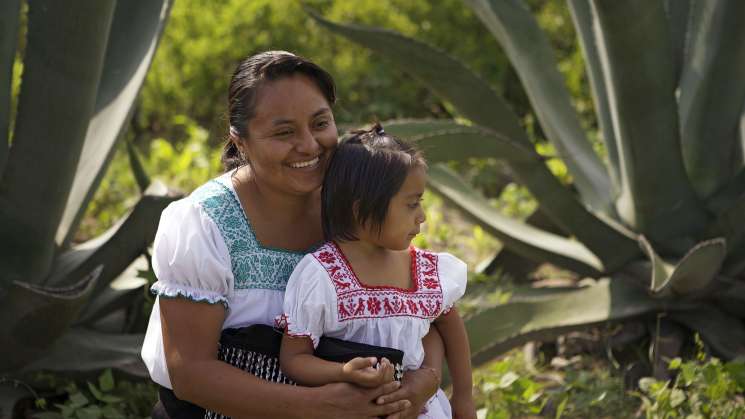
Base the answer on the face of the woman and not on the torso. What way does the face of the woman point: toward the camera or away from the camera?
toward the camera

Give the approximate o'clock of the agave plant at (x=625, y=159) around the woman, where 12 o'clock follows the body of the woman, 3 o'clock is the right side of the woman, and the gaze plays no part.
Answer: The agave plant is roughly at 9 o'clock from the woman.

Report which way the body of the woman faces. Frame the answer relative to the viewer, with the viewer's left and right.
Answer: facing the viewer and to the right of the viewer

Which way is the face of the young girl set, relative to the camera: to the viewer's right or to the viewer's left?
to the viewer's right
